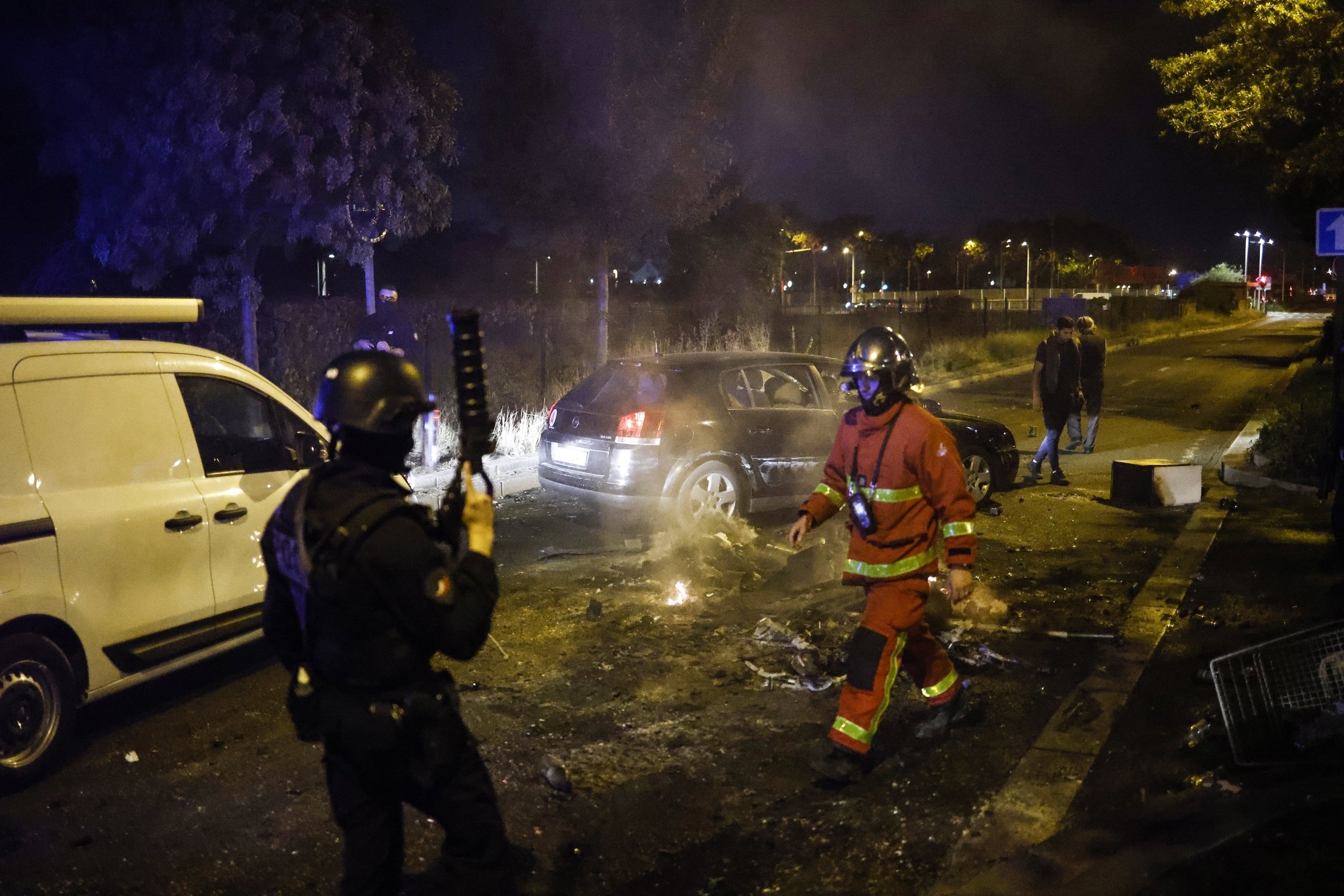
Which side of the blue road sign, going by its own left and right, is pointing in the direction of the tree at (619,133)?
right

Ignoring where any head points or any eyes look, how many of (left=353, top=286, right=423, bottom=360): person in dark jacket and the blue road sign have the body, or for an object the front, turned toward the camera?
2

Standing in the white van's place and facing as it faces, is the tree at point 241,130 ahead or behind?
ahead

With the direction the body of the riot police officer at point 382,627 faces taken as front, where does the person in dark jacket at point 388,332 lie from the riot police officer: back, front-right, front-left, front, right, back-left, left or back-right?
front-left

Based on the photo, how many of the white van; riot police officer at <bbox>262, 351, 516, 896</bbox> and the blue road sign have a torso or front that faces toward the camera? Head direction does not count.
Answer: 1

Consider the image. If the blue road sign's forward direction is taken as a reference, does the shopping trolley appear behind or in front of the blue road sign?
in front

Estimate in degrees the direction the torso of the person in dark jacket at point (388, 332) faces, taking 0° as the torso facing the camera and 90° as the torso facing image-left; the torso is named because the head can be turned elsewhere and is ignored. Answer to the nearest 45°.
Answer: approximately 0°

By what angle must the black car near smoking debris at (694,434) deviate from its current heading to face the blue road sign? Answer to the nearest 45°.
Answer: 0° — it already faces it

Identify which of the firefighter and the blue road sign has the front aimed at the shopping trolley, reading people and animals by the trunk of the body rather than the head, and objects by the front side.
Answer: the blue road sign

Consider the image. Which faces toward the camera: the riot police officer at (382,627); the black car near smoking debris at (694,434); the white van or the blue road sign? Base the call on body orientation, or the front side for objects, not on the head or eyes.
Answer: the blue road sign

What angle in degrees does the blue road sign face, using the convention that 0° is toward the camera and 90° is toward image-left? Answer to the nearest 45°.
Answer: approximately 0°

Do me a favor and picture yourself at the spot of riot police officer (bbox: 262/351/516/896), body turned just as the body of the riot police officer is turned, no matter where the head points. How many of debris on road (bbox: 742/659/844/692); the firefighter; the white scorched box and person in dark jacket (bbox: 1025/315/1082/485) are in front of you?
4
